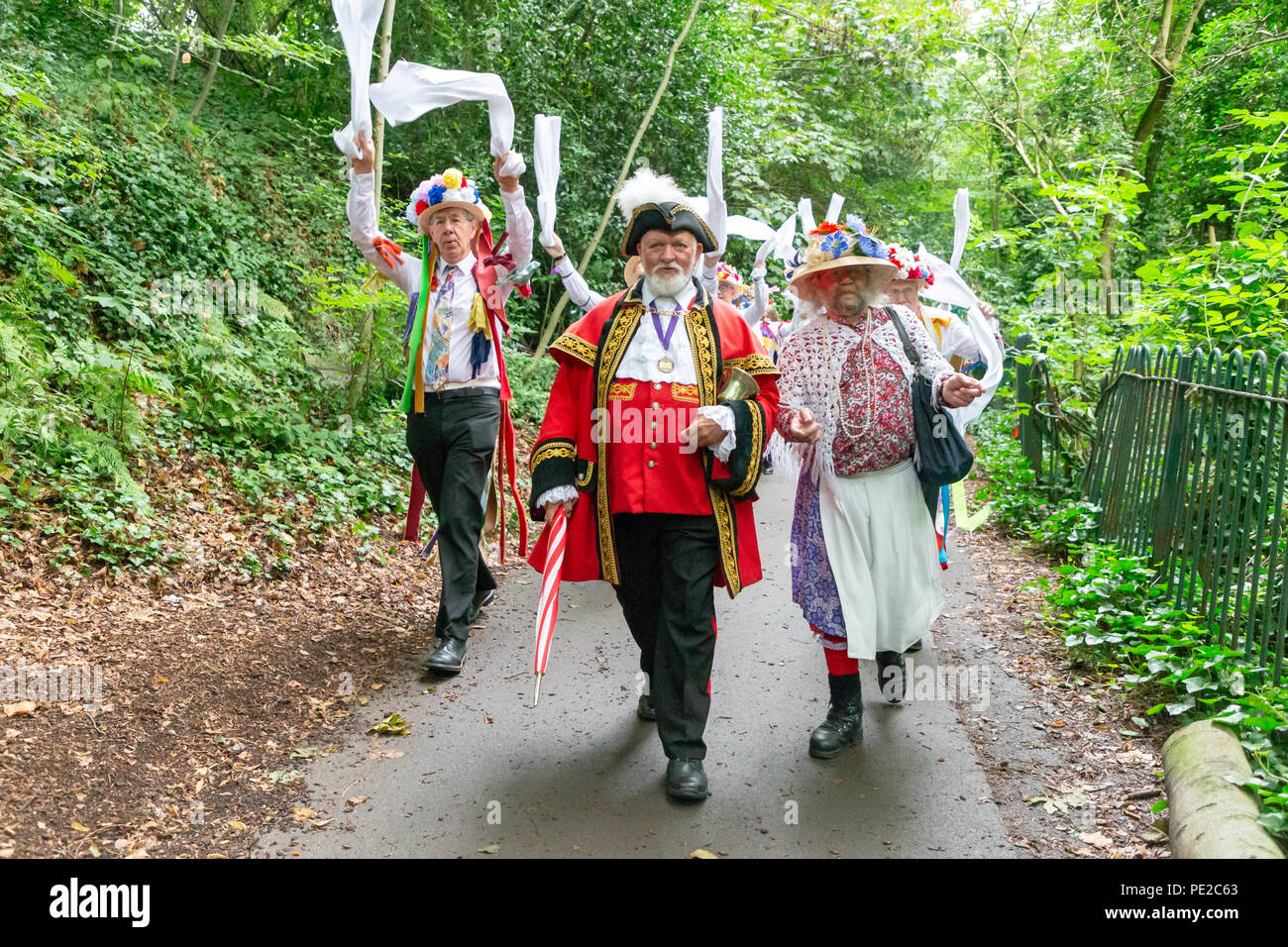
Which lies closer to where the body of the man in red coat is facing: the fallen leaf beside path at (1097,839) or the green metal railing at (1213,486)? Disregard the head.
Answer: the fallen leaf beside path

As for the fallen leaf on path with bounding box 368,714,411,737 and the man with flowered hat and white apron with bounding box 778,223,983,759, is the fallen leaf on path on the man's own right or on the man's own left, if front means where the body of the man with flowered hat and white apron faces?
on the man's own right

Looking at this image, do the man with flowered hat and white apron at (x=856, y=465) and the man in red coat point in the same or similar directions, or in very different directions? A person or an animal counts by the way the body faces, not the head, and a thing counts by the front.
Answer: same or similar directions

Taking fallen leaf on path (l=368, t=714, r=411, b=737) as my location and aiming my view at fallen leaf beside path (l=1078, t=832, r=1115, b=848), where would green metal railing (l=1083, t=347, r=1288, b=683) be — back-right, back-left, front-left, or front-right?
front-left

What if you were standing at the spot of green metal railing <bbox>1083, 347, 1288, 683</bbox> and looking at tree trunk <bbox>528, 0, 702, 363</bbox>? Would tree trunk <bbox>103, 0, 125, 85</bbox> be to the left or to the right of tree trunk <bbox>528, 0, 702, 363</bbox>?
left

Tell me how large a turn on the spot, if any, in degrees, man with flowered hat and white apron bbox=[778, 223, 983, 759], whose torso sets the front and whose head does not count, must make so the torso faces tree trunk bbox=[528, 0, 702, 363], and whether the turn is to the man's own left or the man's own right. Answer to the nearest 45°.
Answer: approximately 180°

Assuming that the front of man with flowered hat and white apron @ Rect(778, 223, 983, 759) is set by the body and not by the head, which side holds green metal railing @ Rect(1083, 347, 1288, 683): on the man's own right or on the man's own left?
on the man's own left

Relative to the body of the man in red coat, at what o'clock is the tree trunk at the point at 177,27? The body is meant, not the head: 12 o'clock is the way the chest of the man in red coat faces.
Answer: The tree trunk is roughly at 5 o'clock from the man in red coat.

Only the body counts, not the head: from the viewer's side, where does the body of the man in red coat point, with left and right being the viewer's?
facing the viewer

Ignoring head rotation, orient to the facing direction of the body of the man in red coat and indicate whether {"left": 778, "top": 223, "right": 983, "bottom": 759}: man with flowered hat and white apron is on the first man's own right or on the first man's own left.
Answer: on the first man's own left

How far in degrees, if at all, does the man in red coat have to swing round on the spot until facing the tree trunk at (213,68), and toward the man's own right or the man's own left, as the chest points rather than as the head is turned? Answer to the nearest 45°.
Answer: approximately 135° to the man's own right

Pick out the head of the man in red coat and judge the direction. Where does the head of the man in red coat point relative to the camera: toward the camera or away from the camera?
toward the camera

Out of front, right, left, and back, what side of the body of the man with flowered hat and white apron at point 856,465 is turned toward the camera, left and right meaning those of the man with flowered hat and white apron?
front
